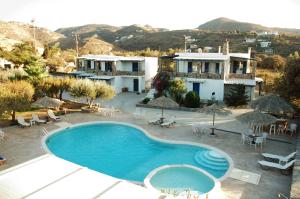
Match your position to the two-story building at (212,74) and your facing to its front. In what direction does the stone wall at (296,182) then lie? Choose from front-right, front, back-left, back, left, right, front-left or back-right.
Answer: front

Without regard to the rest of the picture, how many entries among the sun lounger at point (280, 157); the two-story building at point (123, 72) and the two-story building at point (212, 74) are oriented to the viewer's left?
1

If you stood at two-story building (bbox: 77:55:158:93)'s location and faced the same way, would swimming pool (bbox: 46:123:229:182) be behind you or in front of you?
in front

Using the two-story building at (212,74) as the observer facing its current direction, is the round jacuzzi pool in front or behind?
in front

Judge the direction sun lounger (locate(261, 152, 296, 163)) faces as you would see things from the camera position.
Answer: facing to the left of the viewer

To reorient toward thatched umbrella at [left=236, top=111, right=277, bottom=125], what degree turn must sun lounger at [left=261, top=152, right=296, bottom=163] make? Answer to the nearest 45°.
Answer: approximately 45° to its right

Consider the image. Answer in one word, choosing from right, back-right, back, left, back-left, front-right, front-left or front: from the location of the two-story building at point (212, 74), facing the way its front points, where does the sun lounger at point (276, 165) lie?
front

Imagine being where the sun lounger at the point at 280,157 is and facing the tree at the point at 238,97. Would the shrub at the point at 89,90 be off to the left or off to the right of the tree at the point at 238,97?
left

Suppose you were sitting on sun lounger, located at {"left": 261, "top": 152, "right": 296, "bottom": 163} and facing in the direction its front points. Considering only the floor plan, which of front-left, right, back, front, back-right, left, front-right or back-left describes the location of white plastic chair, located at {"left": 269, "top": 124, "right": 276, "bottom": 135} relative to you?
right

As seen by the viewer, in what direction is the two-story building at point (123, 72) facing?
toward the camera

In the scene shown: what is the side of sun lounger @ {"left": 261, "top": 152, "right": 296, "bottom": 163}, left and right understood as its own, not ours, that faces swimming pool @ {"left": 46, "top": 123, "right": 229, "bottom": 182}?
front

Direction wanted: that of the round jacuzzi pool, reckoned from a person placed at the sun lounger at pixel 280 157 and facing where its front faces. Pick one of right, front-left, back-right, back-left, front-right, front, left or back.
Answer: front-left

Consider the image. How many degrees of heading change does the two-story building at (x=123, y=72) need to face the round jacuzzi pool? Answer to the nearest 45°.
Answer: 0° — it already faces it
